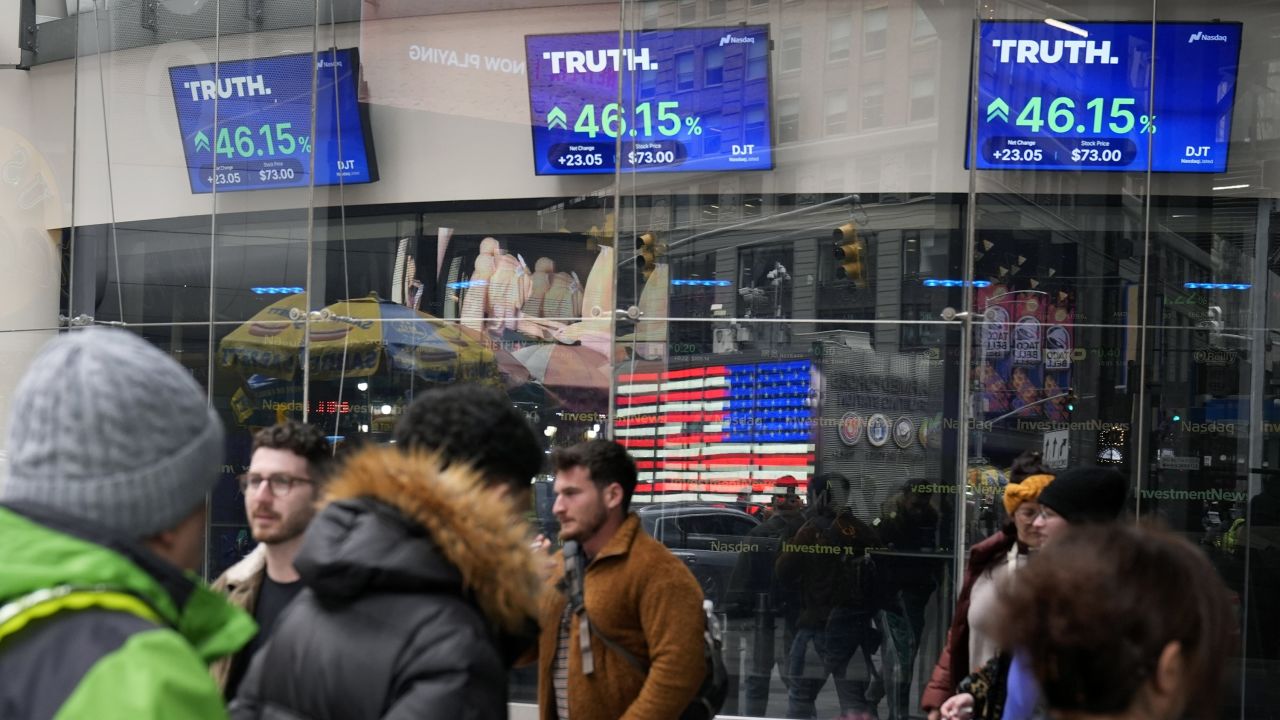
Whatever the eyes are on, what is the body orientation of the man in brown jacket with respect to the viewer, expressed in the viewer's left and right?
facing the viewer and to the left of the viewer

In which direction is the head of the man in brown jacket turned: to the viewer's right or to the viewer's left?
to the viewer's left

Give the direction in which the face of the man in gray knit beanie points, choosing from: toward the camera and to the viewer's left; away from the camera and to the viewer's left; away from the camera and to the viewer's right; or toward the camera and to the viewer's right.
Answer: away from the camera and to the viewer's right

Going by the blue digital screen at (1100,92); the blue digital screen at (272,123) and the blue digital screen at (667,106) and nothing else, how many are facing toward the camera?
3

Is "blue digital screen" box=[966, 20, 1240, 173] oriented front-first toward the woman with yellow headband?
yes

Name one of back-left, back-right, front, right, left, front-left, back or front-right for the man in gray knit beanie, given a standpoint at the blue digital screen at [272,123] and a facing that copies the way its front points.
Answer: front

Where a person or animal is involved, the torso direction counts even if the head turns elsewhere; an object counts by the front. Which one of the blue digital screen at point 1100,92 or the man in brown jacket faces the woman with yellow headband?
the blue digital screen

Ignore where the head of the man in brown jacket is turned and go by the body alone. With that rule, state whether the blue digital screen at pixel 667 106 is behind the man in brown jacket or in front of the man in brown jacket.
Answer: behind

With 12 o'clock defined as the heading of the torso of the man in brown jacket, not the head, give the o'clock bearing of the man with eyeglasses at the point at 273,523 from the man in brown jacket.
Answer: The man with eyeglasses is roughly at 1 o'clock from the man in brown jacket.

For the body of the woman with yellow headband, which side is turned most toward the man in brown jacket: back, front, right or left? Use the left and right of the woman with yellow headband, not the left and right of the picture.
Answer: right
